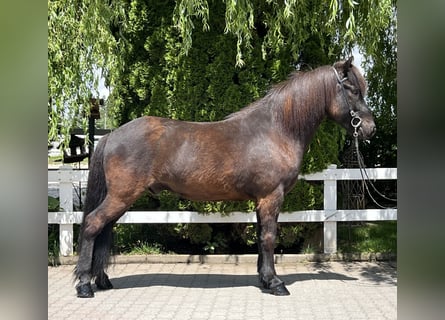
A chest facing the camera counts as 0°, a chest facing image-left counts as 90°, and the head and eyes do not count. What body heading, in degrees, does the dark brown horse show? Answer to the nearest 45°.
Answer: approximately 270°

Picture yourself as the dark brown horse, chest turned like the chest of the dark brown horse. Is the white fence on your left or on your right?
on your left
